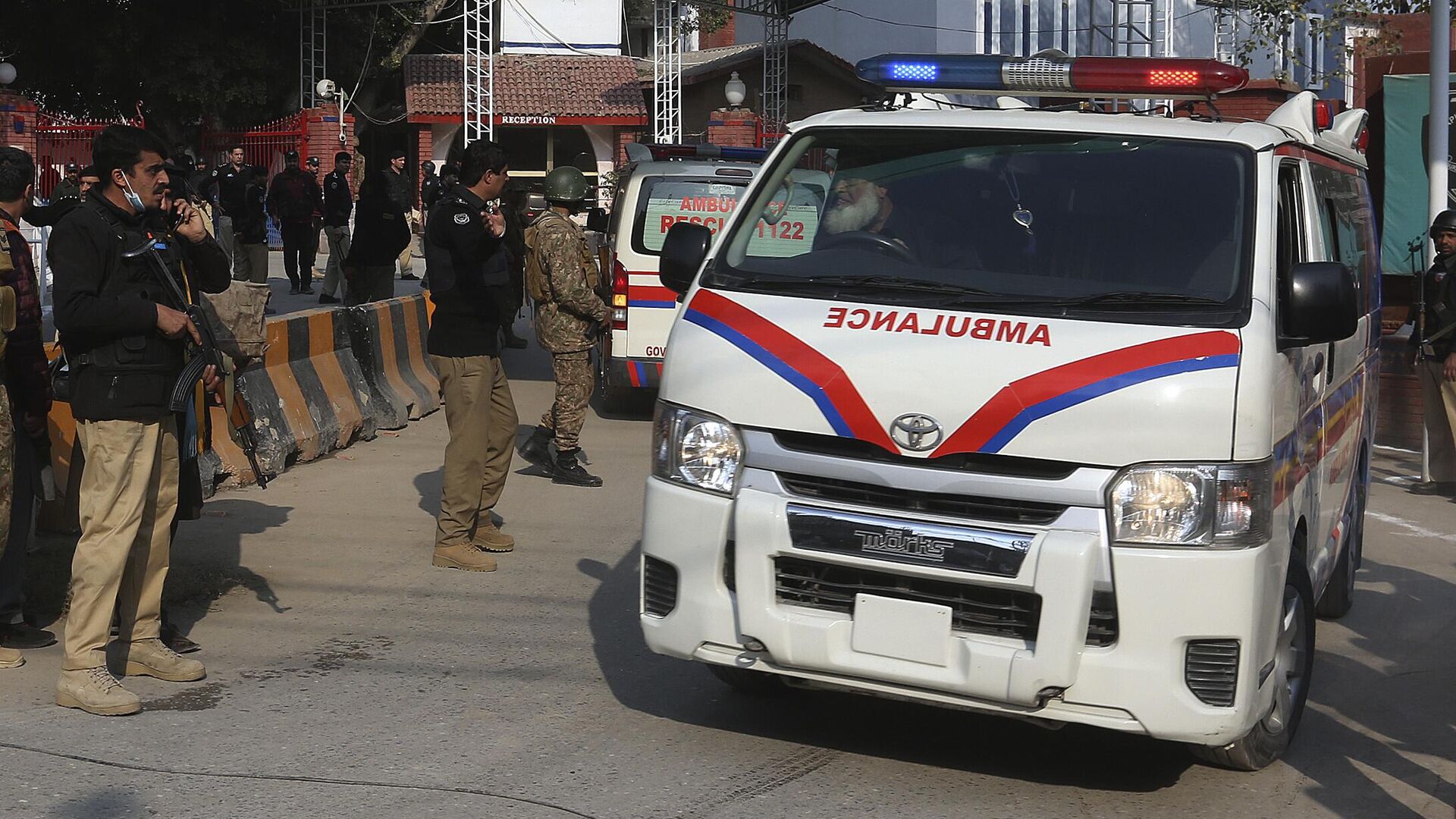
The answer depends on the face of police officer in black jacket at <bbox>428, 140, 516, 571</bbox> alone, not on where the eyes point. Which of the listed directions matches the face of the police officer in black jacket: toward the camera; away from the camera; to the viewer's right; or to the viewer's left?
to the viewer's right

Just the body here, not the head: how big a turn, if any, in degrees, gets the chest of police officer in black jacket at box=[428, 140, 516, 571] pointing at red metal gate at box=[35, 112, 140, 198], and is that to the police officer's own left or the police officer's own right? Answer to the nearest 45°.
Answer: approximately 90° to the police officer's own left

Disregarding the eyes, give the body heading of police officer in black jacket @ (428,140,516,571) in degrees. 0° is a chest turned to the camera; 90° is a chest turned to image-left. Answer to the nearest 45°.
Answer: approximately 270°

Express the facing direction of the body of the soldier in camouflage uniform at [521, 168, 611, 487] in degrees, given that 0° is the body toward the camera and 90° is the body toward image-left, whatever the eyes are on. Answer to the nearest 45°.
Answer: approximately 270°

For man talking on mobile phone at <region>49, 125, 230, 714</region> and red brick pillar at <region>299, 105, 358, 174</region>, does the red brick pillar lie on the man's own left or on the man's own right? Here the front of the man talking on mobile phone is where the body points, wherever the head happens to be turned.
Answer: on the man's own left

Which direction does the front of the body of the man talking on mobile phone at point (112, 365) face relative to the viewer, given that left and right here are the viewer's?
facing the viewer and to the right of the viewer

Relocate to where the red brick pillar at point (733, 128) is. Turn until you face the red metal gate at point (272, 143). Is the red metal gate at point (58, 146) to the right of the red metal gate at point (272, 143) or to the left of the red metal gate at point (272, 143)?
left

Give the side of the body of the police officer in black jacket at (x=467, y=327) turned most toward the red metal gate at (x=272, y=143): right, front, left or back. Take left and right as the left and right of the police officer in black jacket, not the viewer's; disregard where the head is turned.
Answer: left

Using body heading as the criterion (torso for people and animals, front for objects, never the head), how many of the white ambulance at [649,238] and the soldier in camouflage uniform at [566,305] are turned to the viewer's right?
1
